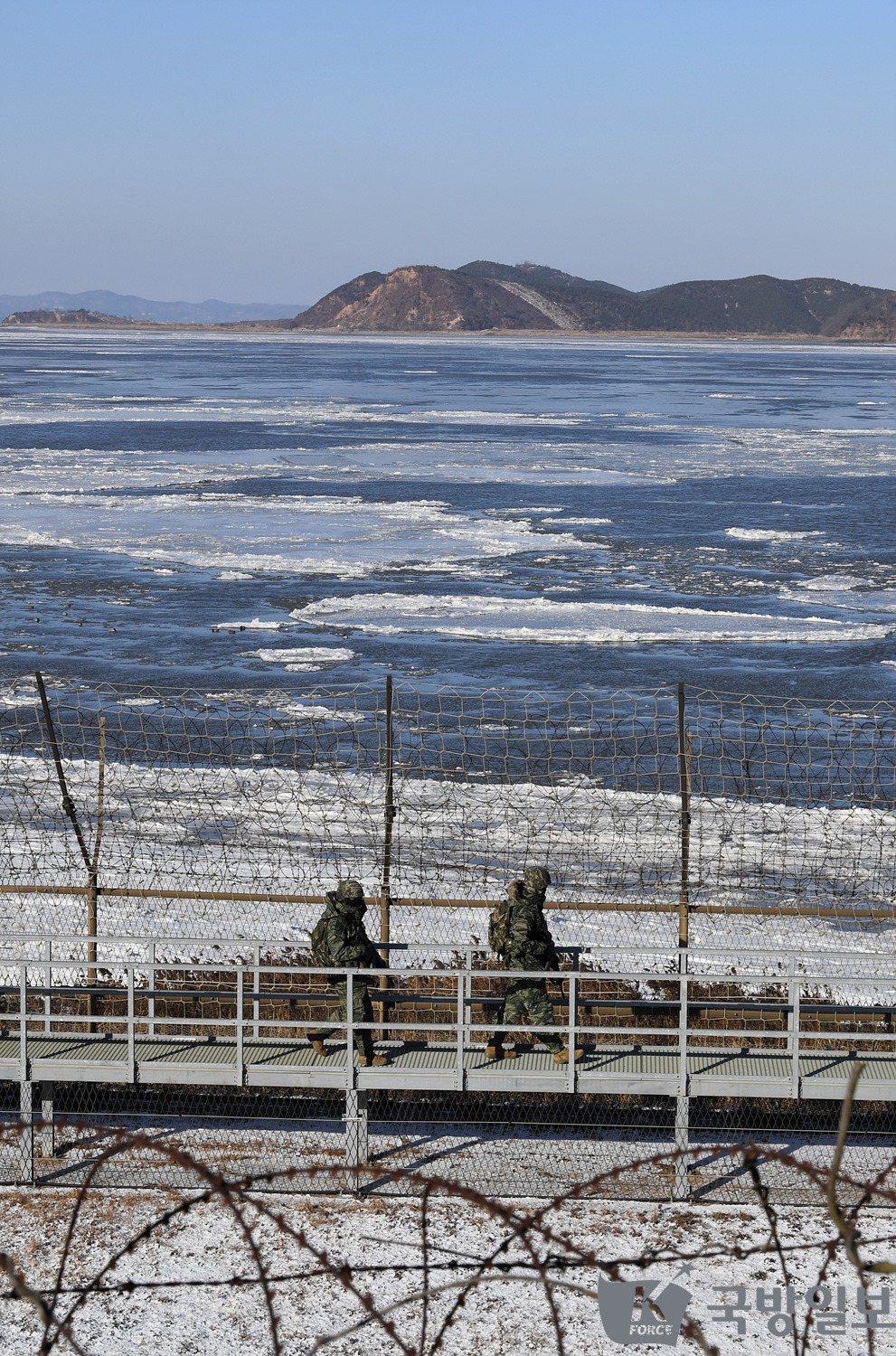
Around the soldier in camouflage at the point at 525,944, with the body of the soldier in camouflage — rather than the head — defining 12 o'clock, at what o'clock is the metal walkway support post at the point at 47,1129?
The metal walkway support post is roughly at 6 o'clock from the soldier in camouflage.

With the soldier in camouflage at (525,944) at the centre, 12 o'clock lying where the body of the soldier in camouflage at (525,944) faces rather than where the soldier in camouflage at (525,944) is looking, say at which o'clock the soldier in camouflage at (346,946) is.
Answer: the soldier in camouflage at (346,946) is roughly at 6 o'clock from the soldier in camouflage at (525,944).

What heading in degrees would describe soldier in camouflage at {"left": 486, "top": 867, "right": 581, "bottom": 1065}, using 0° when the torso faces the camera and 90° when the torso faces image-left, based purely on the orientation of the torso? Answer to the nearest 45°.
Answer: approximately 270°

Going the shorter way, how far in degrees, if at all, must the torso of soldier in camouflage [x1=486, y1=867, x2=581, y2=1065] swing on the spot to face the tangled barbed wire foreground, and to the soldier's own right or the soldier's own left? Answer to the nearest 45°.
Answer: approximately 90° to the soldier's own right

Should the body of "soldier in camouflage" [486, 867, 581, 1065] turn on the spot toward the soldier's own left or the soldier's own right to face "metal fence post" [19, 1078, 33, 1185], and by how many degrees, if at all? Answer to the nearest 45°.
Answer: approximately 180°
